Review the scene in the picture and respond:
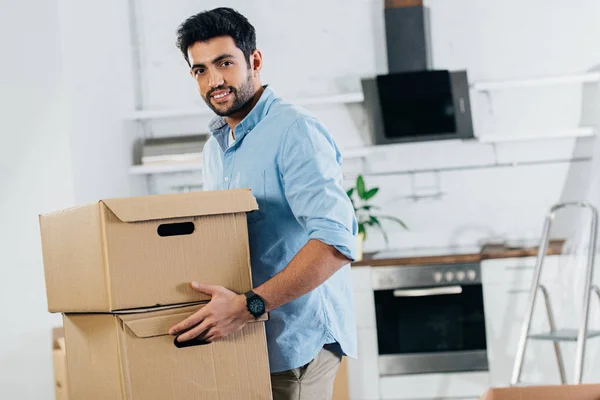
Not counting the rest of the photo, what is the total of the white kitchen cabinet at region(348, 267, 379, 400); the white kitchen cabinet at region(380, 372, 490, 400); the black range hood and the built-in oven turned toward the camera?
4

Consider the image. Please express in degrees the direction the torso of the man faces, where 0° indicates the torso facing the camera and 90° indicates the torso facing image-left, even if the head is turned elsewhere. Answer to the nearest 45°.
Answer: approximately 45°

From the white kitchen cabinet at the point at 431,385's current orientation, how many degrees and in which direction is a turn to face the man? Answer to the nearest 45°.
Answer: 0° — it already faces them

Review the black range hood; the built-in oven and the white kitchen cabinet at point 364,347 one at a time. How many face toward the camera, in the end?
3

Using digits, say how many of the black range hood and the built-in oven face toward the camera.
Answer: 2

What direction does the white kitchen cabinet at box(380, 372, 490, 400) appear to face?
toward the camera

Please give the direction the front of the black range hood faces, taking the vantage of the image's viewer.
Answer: facing the viewer

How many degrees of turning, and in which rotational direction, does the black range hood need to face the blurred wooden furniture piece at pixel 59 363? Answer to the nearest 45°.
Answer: approximately 45° to its right

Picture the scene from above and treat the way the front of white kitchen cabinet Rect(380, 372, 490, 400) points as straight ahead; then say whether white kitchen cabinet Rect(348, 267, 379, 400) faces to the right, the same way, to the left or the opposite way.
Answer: the same way

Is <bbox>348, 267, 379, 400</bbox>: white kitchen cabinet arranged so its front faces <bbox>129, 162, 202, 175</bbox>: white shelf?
no

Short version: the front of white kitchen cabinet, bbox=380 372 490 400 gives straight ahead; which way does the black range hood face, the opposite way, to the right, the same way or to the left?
the same way

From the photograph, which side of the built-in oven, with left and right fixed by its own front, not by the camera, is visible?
front

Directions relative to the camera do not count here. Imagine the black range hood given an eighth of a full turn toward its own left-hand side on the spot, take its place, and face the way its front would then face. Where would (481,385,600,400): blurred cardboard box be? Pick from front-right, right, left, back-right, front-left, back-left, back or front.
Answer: front-right

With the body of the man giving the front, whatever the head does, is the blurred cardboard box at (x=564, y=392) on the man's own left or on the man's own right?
on the man's own left
